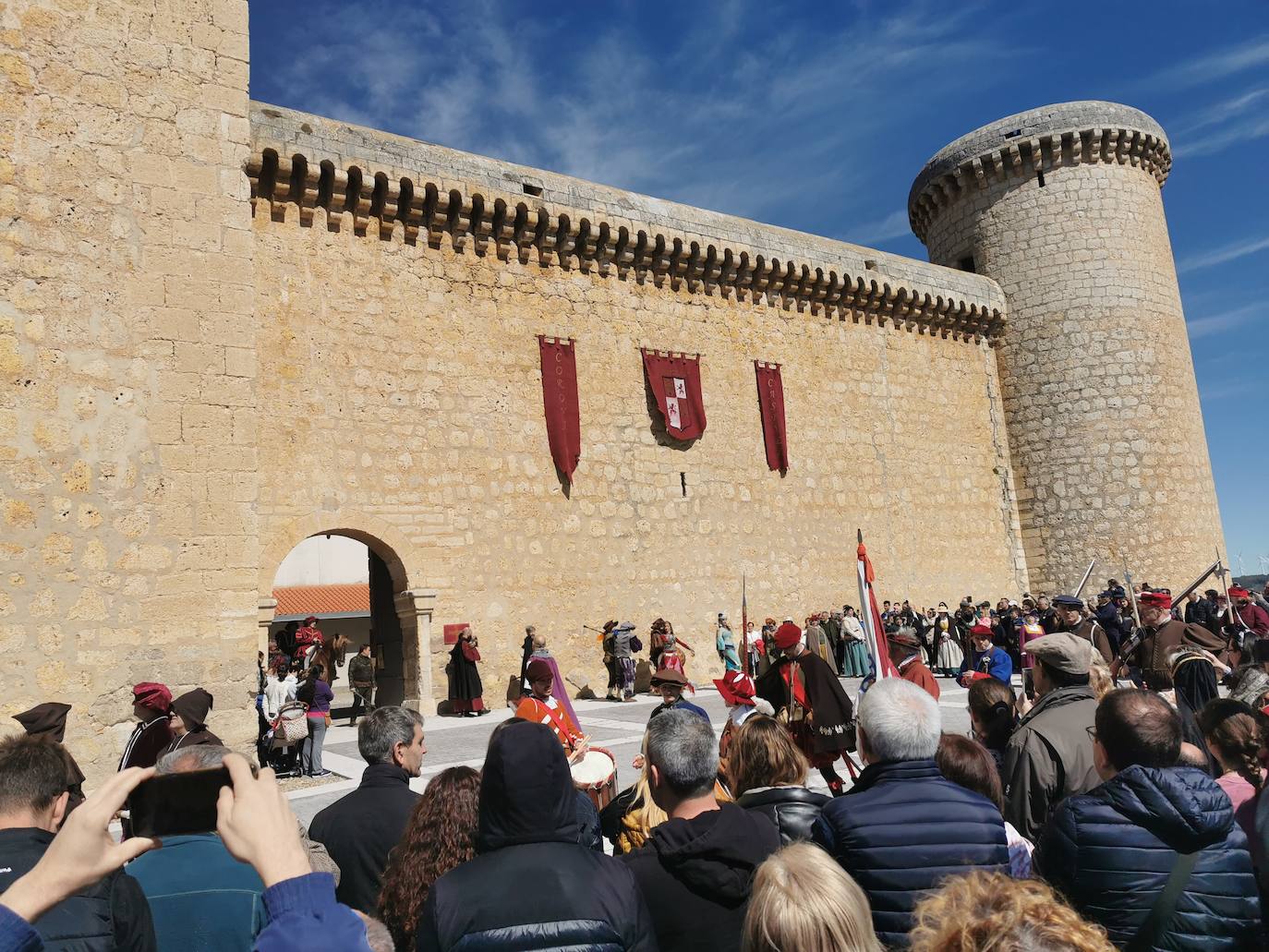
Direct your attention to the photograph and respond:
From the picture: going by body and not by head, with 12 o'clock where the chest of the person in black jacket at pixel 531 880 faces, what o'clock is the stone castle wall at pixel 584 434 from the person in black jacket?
The stone castle wall is roughly at 12 o'clock from the person in black jacket.

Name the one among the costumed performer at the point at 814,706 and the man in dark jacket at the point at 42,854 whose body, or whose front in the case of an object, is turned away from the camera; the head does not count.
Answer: the man in dark jacket

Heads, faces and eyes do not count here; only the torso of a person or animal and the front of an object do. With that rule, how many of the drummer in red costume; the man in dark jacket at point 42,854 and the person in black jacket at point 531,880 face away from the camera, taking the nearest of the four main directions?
2

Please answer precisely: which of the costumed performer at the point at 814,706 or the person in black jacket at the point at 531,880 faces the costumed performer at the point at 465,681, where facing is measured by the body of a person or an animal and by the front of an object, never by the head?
the person in black jacket

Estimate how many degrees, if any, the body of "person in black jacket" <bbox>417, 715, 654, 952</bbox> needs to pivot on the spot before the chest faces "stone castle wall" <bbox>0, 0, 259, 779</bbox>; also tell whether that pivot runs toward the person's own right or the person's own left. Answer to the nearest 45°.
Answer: approximately 45° to the person's own left

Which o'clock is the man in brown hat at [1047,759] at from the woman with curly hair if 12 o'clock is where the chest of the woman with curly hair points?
The man in brown hat is roughly at 1 o'clock from the woman with curly hair.

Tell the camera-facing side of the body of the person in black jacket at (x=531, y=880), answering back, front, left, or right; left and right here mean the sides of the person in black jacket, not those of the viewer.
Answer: back

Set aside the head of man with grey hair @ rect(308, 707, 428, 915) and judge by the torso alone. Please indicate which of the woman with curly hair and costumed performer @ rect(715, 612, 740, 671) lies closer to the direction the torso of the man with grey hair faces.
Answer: the costumed performer

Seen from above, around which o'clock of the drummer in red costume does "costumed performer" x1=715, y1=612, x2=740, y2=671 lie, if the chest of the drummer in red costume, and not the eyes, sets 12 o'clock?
The costumed performer is roughly at 8 o'clock from the drummer in red costume.

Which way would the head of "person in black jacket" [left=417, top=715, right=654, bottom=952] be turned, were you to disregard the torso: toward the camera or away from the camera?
away from the camera

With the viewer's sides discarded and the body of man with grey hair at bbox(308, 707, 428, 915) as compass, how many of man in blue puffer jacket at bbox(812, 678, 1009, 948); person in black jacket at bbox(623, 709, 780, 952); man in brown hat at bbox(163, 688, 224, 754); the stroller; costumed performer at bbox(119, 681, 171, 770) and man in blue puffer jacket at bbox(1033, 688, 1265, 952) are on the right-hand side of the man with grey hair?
3

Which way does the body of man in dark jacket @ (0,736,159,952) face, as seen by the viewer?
away from the camera

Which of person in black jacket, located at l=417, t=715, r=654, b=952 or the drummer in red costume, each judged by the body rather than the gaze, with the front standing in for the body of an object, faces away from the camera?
the person in black jacket
